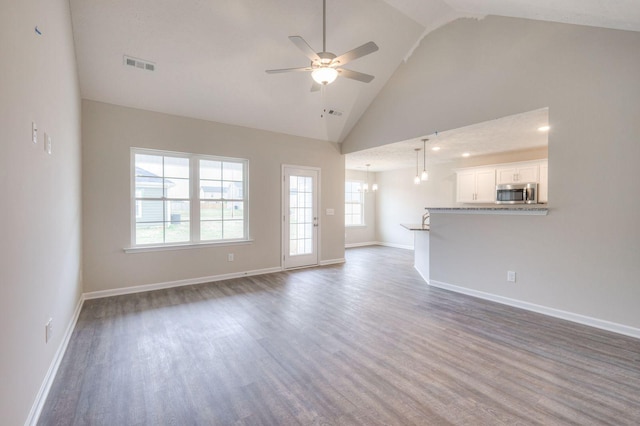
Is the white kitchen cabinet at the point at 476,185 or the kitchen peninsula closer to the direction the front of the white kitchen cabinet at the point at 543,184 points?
the kitchen peninsula

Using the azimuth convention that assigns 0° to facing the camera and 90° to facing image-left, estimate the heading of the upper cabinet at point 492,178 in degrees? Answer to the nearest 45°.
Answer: approximately 45°

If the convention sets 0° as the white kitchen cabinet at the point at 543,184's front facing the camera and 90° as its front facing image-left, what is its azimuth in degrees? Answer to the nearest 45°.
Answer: approximately 45°
